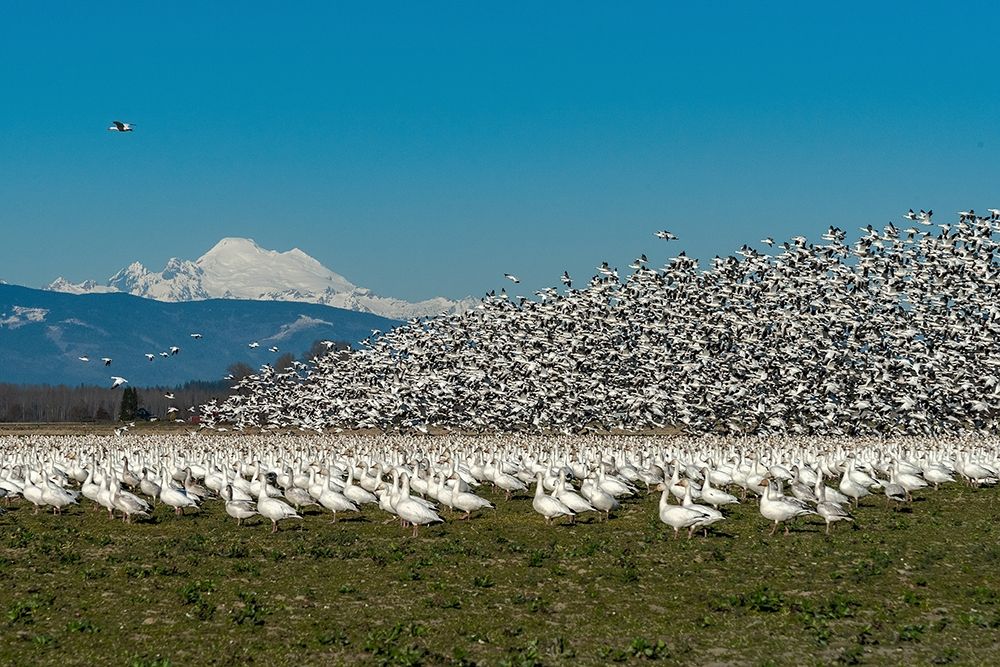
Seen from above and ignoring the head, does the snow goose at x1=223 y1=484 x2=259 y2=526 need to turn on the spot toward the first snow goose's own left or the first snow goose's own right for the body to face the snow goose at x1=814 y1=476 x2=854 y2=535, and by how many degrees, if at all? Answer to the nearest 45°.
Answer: approximately 180°

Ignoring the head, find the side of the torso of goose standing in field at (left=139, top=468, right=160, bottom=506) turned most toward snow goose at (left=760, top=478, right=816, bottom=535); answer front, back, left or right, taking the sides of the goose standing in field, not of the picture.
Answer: left

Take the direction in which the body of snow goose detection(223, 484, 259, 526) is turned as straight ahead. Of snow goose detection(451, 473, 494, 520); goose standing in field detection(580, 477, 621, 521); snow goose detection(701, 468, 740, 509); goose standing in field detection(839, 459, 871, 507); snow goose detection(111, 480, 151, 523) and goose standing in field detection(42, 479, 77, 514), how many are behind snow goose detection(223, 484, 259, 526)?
4

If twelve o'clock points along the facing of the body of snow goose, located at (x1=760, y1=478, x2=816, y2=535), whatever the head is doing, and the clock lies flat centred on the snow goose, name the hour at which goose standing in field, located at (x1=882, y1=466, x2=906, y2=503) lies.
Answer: The goose standing in field is roughly at 4 o'clock from the snow goose.

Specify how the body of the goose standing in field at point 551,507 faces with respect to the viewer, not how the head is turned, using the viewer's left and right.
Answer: facing to the left of the viewer

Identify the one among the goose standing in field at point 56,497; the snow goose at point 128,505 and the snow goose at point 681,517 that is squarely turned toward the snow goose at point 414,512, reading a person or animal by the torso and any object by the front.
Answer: the snow goose at point 681,517

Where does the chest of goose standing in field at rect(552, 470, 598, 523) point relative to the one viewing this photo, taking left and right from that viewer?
facing to the left of the viewer

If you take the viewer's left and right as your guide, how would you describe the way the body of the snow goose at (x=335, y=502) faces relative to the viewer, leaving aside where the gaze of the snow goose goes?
facing to the left of the viewer

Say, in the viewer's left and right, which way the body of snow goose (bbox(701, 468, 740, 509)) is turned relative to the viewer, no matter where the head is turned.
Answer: facing to the left of the viewer

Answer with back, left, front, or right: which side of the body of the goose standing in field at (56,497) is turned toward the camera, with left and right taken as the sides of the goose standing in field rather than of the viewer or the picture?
left

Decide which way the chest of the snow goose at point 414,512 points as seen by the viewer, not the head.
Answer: to the viewer's left

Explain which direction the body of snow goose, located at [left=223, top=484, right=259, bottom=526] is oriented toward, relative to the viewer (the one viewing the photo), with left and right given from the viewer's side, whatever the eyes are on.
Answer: facing to the left of the viewer

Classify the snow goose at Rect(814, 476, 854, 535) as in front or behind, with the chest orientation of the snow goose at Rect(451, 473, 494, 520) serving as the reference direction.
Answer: behind

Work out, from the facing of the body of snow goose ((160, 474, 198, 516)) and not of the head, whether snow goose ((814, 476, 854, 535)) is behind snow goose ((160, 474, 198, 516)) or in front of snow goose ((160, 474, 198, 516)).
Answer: behind

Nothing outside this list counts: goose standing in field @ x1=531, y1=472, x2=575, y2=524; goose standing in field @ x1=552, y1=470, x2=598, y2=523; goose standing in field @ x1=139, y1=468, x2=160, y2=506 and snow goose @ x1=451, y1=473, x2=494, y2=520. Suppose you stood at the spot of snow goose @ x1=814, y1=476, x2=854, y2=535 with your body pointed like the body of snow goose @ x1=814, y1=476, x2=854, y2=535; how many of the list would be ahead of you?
4

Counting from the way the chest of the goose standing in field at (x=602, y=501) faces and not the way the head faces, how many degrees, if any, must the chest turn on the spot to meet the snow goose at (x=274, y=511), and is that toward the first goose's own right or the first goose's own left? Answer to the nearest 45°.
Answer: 0° — it already faces it

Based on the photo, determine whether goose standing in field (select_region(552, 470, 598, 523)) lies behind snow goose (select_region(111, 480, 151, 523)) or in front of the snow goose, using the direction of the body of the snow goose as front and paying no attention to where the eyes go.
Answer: behind

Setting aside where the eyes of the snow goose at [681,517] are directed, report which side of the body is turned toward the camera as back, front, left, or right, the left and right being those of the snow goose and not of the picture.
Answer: left
